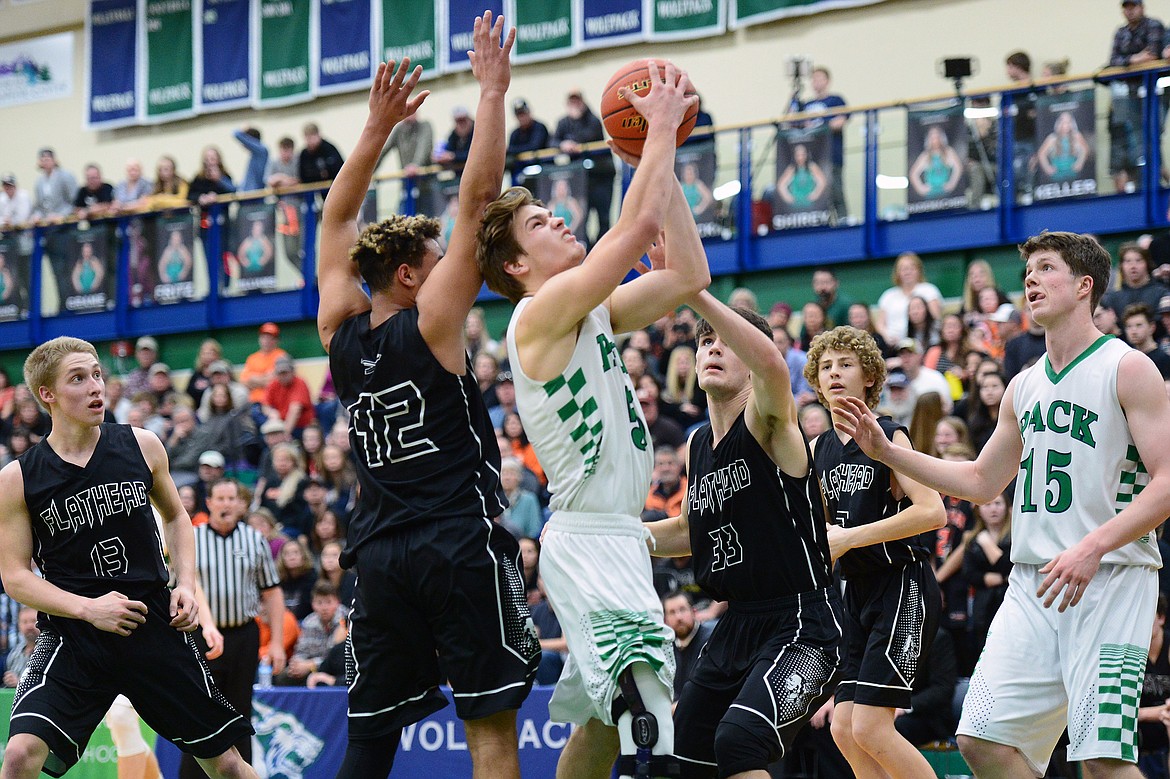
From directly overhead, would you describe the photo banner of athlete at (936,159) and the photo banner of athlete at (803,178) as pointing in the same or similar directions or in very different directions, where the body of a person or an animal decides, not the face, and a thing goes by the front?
same or similar directions

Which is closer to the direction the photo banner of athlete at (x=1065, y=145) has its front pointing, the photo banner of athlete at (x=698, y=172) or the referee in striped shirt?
the referee in striped shirt

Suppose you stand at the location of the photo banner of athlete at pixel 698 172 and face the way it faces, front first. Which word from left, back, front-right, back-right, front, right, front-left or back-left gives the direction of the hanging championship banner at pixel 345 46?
back-right

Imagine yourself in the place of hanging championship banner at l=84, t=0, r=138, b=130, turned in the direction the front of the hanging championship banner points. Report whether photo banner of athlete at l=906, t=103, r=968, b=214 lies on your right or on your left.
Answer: on your left

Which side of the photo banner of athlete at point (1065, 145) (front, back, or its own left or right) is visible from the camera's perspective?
front

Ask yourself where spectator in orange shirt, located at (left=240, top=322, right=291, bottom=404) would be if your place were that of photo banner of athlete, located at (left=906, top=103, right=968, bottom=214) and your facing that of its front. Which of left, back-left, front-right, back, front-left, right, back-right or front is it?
right

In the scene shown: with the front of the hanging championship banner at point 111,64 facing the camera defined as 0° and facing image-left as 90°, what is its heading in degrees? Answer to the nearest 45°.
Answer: approximately 45°

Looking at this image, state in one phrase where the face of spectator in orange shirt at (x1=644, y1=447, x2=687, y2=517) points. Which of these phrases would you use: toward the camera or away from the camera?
toward the camera

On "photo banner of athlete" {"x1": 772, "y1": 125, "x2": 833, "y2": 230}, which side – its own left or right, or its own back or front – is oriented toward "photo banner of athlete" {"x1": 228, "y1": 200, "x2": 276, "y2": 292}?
right

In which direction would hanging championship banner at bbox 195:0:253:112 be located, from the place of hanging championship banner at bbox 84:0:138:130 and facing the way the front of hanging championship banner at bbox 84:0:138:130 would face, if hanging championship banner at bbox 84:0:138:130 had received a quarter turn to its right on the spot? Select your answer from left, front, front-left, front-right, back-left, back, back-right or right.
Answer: back

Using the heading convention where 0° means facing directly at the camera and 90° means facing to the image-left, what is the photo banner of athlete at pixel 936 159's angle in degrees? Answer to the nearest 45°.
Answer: approximately 0°

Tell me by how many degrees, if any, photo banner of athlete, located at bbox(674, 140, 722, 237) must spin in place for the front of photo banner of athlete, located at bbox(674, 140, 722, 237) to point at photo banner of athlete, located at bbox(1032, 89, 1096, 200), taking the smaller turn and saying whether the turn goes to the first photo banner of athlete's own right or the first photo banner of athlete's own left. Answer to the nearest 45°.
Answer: approximately 90° to the first photo banner of athlete's own left

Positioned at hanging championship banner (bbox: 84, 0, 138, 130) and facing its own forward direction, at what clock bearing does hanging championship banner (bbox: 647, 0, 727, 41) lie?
hanging championship banner (bbox: 647, 0, 727, 41) is roughly at 9 o'clock from hanging championship banner (bbox: 84, 0, 138, 130).

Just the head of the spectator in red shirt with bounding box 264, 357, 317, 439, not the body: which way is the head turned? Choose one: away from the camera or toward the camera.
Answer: toward the camera

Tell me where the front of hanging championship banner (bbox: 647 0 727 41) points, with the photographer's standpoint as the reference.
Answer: facing the viewer and to the left of the viewer

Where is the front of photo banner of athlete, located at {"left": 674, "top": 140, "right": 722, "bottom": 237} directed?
toward the camera

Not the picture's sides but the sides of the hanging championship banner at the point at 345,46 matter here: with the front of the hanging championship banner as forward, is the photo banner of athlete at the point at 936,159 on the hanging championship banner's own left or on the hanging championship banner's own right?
on the hanging championship banner's own left

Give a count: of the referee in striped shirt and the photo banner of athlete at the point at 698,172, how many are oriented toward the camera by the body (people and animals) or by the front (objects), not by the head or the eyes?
2
